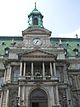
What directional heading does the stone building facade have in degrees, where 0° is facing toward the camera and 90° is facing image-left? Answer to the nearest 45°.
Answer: approximately 0°
